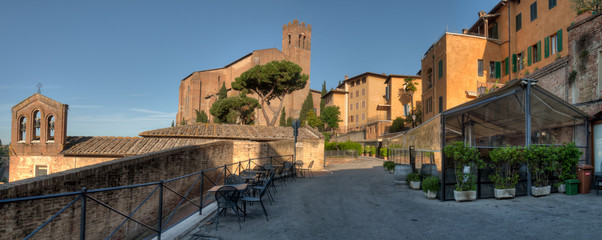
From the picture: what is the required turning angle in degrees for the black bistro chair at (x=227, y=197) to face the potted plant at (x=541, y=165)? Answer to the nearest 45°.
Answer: approximately 90° to its right

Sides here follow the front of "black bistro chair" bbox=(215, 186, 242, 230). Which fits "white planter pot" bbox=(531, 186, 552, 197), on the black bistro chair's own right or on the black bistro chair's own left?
on the black bistro chair's own right

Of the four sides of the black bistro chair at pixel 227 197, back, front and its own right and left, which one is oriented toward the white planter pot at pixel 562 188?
right

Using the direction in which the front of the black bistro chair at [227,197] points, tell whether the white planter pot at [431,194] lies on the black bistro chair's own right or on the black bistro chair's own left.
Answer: on the black bistro chair's own right

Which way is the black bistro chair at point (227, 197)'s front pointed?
away from the camera

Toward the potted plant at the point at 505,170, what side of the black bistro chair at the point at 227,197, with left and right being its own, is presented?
right

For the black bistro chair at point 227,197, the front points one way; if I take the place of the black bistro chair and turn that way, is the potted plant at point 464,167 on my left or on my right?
on my right
